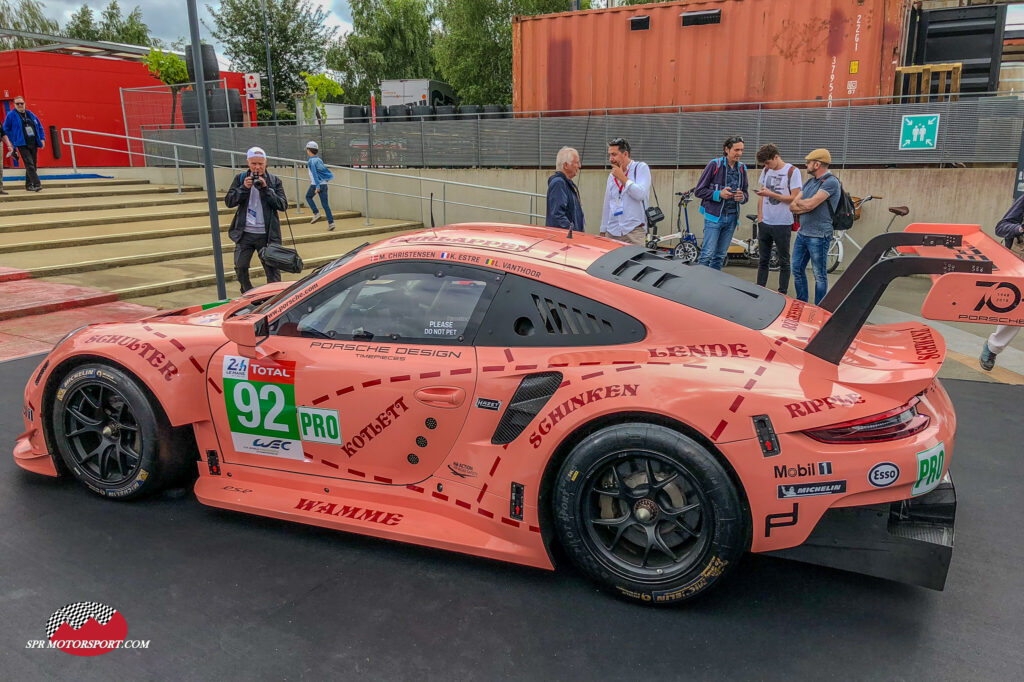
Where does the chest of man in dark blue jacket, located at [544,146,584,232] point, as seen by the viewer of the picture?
to the viewer's right

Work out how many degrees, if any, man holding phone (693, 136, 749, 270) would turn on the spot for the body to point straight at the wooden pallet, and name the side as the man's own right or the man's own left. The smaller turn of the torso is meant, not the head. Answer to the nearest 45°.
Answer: approximately 90° to the man's own left

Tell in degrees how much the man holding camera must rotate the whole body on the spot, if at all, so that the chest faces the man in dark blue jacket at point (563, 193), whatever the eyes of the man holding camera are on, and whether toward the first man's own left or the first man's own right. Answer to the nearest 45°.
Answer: approximately 45° to the first man's own left

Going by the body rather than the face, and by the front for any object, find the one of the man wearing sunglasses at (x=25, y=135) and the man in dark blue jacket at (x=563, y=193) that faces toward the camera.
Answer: the man wearing sunglasses

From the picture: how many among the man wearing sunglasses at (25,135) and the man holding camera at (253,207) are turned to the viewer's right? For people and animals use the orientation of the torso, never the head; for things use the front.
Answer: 0

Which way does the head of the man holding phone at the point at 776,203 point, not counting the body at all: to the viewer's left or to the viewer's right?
to the viewer's left

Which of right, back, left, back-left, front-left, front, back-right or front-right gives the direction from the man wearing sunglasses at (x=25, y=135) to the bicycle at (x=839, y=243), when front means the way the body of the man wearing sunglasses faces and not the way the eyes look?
front-left

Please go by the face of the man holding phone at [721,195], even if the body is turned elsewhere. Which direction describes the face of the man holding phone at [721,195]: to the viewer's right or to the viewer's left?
to the viewer's right

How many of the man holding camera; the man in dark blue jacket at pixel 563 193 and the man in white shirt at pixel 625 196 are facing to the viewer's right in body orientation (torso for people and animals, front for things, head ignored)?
1

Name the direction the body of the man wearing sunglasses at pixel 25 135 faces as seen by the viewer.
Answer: toward the camera

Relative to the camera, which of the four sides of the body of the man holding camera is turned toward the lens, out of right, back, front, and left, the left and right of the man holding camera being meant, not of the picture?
front

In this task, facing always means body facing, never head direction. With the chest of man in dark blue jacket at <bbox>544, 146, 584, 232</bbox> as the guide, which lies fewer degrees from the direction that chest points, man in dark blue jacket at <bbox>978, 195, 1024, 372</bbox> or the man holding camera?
the man in dark blue jacket

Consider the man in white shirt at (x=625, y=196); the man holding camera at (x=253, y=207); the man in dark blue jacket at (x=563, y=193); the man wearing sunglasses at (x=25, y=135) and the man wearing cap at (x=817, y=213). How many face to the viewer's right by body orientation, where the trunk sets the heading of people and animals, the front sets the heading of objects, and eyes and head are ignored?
1

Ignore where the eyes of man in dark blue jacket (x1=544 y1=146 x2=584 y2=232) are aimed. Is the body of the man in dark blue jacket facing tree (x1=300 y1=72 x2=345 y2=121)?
no

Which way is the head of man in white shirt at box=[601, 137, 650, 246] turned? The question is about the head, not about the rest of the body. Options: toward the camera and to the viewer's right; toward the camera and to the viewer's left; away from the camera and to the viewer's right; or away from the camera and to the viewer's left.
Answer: toward the camera and to the viewer's left

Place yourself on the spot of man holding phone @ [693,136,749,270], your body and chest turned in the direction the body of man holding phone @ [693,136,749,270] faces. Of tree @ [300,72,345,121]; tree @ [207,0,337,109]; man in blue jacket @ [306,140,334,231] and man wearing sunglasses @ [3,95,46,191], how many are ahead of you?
0

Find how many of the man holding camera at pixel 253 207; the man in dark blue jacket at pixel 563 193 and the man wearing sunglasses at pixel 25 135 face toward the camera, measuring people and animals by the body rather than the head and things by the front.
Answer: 2

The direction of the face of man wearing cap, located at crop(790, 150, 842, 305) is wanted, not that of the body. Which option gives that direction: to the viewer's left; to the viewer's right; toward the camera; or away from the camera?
to the viewer's left
